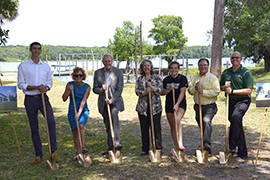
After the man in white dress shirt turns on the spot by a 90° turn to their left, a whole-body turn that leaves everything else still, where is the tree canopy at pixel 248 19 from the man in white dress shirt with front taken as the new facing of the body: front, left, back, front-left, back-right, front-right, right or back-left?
front-left

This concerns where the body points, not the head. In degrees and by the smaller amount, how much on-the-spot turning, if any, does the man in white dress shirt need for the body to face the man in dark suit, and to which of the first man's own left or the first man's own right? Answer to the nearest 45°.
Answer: approximately 90° to the first man's own left

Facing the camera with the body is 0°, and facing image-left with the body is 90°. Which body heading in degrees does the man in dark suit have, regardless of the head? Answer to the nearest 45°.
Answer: approximately 0°

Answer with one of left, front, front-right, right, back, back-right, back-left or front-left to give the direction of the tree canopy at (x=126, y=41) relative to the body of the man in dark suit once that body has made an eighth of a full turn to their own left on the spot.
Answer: back-left

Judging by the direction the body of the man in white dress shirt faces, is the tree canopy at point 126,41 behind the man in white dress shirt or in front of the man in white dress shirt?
behind

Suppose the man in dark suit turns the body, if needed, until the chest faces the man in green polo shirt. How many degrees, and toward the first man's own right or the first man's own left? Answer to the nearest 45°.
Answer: approximately 90° to the first man's own left

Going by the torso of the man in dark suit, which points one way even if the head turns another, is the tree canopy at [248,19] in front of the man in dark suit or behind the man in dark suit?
behind

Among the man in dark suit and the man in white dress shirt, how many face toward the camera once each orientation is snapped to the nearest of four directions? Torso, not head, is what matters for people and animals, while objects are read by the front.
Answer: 2
